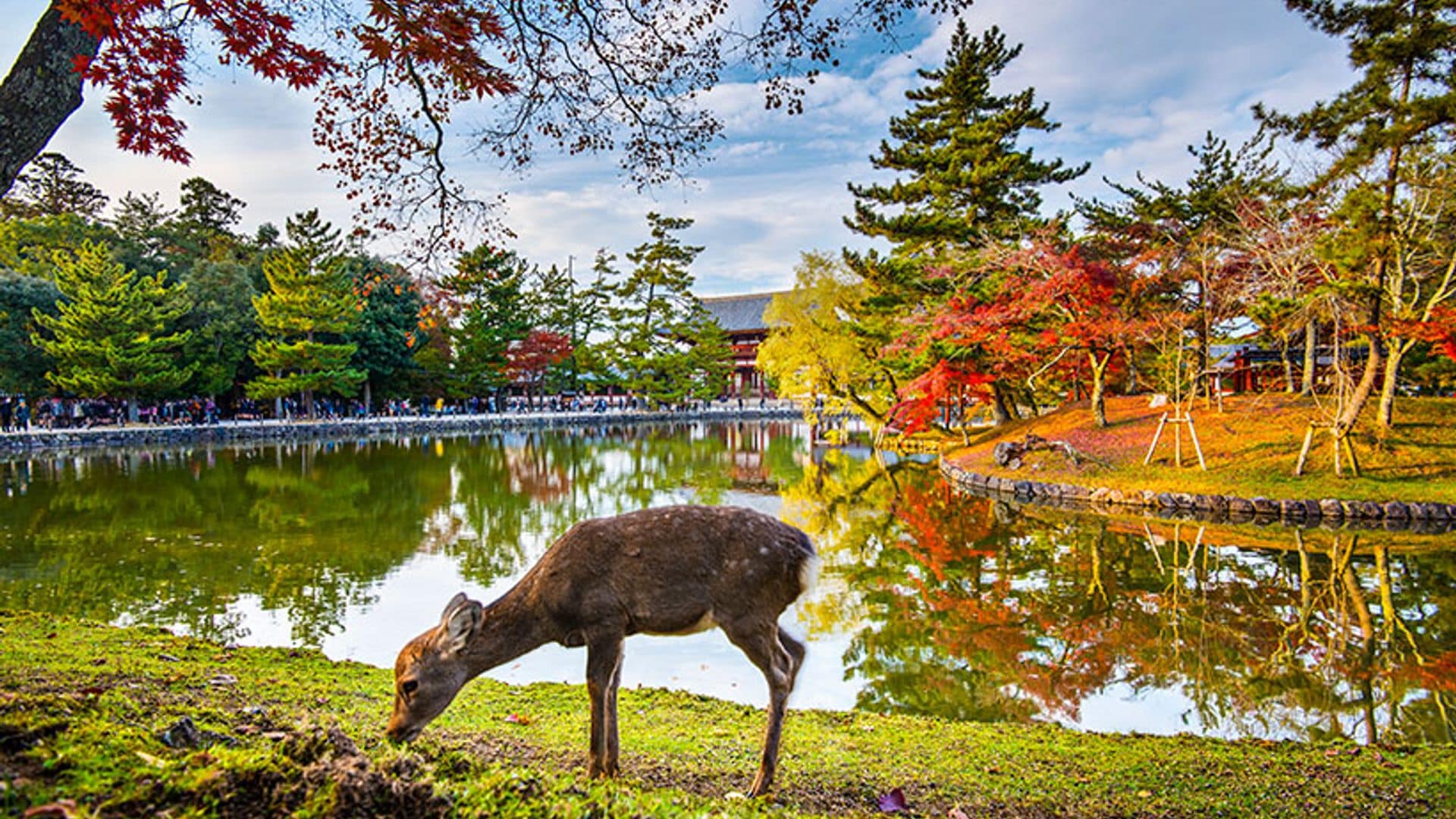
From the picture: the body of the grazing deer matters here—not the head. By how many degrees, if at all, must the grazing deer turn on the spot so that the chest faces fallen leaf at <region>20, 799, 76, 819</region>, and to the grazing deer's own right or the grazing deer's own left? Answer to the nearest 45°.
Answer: approximately 45° to the grazing deer's own left

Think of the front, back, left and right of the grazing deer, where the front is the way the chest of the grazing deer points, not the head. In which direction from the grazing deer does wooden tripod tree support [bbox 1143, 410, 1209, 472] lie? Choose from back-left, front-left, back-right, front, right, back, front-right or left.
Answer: back-right

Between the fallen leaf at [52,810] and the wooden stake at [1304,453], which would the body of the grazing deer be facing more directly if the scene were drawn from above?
the fallen leaf

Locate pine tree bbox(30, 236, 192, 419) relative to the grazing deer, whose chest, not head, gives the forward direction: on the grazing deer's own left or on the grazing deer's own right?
on the grazing deer's own right

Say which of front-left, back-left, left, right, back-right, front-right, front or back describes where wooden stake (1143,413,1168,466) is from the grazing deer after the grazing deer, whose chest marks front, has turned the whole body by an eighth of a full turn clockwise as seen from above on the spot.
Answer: right

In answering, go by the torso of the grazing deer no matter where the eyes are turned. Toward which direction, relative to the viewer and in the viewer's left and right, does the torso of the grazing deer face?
facing to the left of the viewer

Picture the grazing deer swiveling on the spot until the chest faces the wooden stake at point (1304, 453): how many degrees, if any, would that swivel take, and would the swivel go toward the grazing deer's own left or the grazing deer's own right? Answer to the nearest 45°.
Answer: approximately 135° to the grazing deer's own right

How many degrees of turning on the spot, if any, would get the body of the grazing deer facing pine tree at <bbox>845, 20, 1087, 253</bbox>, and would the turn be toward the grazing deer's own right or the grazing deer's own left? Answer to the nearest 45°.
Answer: approximately 135° to the grazing deer's own right

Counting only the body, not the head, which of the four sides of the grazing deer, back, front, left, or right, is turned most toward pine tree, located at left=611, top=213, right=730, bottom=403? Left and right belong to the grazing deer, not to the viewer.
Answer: right

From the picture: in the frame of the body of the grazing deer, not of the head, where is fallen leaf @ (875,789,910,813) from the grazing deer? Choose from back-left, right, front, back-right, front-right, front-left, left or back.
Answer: back

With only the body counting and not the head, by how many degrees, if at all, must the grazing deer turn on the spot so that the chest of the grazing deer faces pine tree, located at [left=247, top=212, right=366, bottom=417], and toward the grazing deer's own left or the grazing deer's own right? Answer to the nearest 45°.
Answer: approximately 90° to the grazing deer's own right

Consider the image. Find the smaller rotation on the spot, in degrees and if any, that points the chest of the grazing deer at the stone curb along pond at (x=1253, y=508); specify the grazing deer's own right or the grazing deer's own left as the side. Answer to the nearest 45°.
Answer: approximately 135° to the grazing deer's own right

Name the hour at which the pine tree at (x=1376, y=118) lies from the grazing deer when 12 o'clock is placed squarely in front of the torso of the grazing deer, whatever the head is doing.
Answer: The pine tree is roughly at 5 o'clock from the grazing deer.
